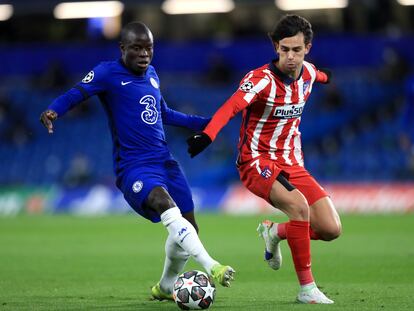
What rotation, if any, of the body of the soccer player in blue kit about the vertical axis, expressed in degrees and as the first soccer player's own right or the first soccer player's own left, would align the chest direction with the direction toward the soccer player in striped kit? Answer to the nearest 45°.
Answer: approximately 45° to the first soccer player's own left

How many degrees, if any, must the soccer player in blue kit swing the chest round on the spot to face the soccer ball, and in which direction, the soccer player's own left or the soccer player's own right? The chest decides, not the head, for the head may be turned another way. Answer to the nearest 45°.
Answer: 0° — they already face it

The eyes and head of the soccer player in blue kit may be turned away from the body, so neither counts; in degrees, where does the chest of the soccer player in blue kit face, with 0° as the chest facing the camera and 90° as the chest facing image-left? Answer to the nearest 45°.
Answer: approximately 315°

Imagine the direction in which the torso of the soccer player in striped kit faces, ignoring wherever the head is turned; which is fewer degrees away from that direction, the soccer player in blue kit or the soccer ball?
the soccer ball

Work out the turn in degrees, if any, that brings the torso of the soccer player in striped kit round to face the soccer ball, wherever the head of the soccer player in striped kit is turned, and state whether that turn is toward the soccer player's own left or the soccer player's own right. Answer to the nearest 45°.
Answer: approximately 90° to the soccer player's own right
